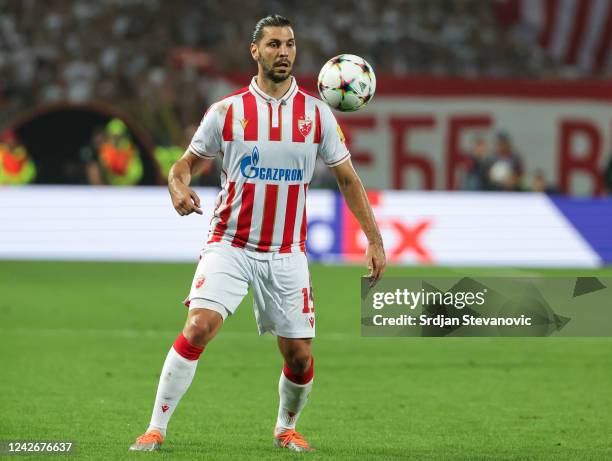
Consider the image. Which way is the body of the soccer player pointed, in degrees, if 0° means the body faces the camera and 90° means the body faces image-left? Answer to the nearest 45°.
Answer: approximately 0°

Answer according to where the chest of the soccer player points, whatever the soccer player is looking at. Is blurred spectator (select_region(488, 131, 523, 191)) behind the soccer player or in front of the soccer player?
behind

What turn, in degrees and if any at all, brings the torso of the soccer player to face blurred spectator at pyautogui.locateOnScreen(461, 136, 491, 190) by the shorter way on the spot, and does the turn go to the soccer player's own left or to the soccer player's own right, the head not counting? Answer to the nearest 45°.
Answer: approximately 180°

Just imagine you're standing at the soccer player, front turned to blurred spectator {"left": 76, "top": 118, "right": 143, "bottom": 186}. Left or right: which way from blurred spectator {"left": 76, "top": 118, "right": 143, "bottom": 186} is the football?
right

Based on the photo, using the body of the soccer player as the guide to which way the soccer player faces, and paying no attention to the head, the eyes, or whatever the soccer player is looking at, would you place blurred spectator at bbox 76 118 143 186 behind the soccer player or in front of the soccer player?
behind

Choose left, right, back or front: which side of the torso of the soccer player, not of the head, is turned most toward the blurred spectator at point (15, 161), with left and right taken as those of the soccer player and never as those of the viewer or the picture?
back

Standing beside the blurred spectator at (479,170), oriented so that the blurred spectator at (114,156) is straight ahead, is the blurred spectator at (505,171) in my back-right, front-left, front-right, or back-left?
back-left
